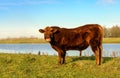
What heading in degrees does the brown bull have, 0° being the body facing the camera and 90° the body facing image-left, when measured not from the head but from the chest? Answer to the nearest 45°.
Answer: approximately 90°
